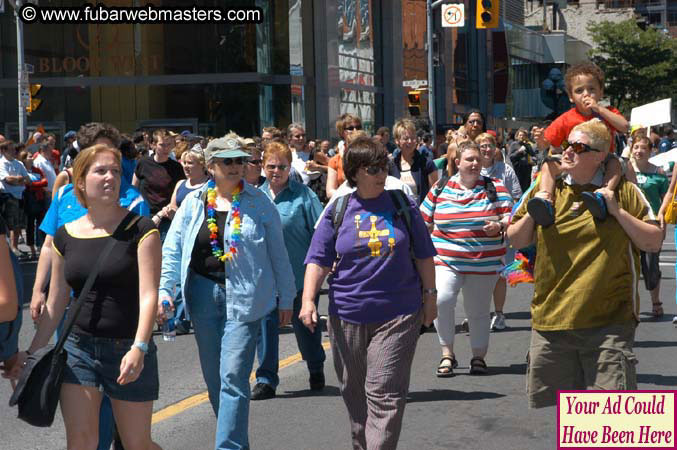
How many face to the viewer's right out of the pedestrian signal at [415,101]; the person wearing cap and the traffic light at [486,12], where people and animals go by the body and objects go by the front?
0

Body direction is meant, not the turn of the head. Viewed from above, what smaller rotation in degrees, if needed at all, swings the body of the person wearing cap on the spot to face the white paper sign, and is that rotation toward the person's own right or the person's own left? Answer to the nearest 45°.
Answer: approximately 135° to the person's own left

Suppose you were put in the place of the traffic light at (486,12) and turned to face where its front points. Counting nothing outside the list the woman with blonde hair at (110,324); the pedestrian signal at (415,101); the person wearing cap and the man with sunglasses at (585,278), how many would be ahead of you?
3

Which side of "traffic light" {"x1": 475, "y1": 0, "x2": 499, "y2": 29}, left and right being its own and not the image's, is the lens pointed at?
front

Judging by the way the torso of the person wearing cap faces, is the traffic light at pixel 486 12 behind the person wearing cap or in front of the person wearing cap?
behind

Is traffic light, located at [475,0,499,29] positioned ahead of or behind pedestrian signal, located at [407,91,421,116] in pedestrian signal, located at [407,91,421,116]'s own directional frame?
ahead

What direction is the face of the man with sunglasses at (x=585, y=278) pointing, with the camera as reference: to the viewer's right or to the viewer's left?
to the viewer's left

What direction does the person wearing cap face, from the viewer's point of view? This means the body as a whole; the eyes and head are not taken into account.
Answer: toward the camera

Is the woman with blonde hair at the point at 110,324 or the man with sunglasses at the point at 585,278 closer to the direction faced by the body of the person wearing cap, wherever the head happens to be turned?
the woman with blonde hair

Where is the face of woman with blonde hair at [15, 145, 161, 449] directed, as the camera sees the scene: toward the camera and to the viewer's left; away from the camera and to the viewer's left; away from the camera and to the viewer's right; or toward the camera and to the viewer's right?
toward the camera and to the viewer's right

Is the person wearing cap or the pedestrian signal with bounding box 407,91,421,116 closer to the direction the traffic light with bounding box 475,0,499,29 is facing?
the person wearing cap

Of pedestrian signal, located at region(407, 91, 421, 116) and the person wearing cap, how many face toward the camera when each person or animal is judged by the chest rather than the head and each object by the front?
2
